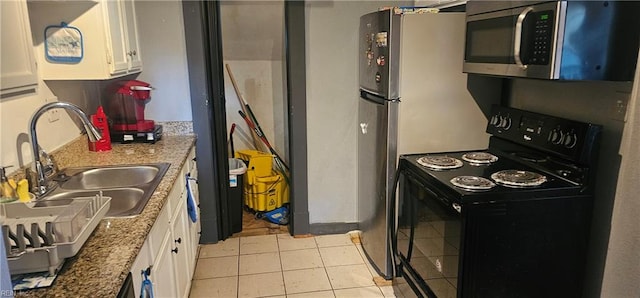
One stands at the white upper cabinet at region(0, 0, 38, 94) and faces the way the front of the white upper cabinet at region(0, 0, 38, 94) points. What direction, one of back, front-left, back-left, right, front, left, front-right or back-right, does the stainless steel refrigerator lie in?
front-left

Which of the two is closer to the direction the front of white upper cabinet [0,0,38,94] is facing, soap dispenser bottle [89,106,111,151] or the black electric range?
the black electric range

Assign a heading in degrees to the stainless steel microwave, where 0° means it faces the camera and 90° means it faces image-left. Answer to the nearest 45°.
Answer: approximately 45°

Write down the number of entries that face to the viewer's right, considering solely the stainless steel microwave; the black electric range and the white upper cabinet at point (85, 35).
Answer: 1

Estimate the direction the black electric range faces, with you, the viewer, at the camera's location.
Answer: facing the viewer and to the left of the viewer

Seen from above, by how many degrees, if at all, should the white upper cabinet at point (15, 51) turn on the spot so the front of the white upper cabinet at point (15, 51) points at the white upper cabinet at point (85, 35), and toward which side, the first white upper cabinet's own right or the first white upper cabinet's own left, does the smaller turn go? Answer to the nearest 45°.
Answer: approximately 90° to the first white upper cabinet's own left

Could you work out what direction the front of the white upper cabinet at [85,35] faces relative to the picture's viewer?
facing to the right of the viewer

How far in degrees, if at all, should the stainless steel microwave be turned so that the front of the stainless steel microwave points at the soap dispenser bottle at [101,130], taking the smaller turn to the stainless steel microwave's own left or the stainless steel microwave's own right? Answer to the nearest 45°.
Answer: approximately 45° to the stainless steel microwave's own right

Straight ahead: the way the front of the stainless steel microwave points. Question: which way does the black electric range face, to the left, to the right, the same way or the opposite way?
the same way

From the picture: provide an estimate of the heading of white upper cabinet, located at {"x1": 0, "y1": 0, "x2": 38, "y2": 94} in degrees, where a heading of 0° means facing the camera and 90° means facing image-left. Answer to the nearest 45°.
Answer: approximately 315°

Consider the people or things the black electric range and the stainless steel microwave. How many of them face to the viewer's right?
0

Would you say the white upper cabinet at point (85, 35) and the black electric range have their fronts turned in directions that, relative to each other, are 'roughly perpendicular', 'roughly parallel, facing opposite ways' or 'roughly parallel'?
roughly parallel, facing opposite ways

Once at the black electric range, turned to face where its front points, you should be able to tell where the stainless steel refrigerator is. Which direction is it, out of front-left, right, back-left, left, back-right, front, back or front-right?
right

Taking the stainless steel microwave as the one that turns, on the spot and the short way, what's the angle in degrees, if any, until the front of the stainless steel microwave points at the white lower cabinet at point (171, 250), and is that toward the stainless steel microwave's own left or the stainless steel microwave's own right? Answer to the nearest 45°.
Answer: approximately 45° to the stainless steel microwave's own right
